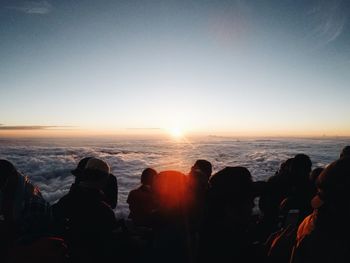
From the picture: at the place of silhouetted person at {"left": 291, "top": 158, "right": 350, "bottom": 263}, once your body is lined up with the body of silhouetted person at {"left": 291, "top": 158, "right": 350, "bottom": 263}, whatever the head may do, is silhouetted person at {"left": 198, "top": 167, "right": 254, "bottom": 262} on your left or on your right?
on your left

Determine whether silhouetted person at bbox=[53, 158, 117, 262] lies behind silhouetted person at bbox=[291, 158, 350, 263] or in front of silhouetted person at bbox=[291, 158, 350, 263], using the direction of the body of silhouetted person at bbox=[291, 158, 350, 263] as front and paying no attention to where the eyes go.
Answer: in front

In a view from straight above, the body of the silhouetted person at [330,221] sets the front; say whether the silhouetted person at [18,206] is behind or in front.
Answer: in front

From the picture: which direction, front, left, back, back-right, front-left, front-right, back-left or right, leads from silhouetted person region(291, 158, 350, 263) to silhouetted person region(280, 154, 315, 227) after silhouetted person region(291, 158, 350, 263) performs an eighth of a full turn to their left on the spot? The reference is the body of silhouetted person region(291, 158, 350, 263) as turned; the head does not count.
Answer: right

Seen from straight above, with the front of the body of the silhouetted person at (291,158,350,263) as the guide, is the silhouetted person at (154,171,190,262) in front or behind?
in front

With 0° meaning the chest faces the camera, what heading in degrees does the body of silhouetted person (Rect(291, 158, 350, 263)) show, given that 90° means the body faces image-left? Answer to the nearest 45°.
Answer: approximately 135°
